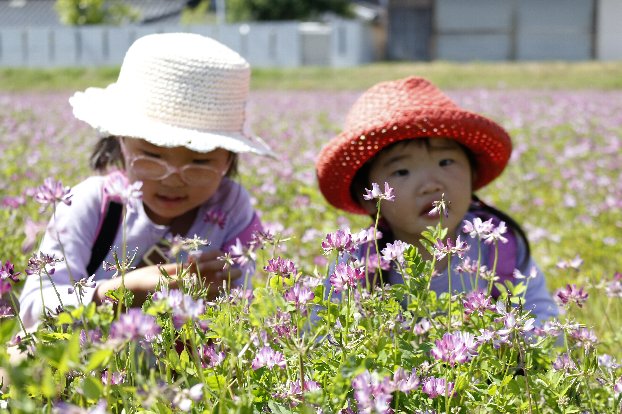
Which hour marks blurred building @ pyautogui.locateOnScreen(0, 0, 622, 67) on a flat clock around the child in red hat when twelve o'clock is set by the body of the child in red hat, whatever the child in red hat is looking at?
The blurred building is roughly at 6 o'clock from the child in red hat.

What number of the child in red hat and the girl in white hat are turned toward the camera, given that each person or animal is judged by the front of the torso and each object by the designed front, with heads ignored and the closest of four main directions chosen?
2

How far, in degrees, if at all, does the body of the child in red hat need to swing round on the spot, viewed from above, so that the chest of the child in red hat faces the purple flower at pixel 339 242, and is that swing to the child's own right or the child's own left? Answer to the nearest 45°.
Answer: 0° — they already face it

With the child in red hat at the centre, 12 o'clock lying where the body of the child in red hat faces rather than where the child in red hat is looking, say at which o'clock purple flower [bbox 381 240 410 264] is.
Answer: The purple flower is roughly at 12 o'clock from the child in red hat.

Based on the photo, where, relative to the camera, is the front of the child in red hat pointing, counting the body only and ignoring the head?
toward the camera

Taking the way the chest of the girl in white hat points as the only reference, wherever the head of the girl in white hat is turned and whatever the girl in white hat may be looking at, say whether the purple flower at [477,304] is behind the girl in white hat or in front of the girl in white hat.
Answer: in front

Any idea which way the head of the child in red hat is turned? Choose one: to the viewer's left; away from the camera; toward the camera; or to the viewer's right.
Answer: toward the camera

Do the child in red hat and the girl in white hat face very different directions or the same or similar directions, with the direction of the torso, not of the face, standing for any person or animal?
same or similar directions

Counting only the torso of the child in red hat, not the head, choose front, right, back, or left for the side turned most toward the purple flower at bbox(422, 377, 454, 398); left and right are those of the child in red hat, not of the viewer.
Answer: front

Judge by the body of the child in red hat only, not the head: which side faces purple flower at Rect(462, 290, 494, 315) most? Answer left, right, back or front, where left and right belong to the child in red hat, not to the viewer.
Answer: front

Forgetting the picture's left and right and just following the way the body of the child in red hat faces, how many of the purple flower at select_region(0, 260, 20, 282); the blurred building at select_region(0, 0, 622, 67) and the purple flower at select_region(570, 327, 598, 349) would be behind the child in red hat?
1

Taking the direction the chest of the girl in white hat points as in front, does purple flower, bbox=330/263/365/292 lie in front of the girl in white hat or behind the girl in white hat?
in front

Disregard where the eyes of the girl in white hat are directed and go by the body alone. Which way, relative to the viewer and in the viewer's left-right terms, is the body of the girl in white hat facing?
facing the viewer

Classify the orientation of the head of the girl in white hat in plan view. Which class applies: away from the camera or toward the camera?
toward the camera

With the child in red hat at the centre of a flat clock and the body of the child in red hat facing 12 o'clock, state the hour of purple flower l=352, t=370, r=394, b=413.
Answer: The purple flower is roughly at 12 o'clock from the child in red hat.
